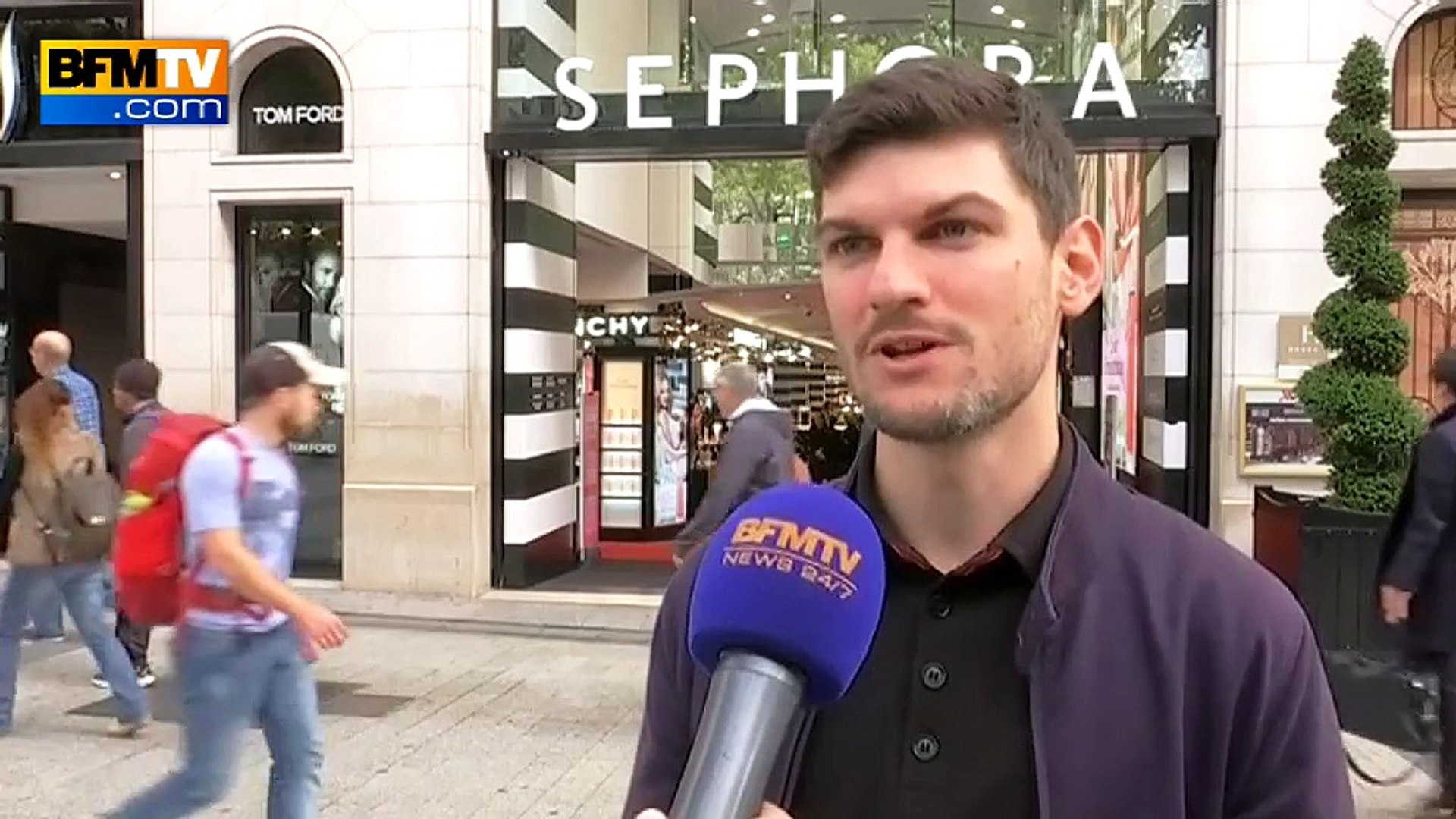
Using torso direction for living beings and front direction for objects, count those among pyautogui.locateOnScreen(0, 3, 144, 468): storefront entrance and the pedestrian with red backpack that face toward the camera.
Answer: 1

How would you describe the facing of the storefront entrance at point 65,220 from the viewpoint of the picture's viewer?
facing the viewer

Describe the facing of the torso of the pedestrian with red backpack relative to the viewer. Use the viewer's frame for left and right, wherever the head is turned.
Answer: facing to the right of the viewer

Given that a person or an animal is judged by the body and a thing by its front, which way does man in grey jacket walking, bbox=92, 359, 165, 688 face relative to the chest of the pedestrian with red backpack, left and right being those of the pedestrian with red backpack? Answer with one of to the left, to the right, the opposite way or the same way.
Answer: the opposite way

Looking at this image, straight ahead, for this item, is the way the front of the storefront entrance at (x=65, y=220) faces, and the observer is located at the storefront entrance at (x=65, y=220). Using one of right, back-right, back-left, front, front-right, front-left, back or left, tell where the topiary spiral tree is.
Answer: front-left

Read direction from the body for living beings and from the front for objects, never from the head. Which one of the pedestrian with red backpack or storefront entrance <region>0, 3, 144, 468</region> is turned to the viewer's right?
the pedestrian with red backpack

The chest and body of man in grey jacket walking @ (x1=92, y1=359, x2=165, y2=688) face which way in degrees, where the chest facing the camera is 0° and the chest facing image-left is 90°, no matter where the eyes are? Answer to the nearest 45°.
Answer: approximately 90°

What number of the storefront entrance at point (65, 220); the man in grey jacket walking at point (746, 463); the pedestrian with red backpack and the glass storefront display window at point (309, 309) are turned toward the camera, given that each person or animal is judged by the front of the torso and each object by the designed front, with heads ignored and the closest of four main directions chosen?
2

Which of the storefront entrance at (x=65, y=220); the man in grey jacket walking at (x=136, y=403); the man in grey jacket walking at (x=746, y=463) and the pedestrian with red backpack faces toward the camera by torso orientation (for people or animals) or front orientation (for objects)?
the storefront entrance

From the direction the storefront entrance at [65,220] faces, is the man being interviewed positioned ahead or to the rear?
ahead

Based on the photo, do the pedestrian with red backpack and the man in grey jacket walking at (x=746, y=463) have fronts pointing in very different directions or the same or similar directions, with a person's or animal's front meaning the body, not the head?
very different directions

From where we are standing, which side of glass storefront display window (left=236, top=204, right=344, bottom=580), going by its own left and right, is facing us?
front

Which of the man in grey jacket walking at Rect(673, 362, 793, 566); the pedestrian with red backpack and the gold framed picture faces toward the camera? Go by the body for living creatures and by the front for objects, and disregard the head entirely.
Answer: the gold framed picture
